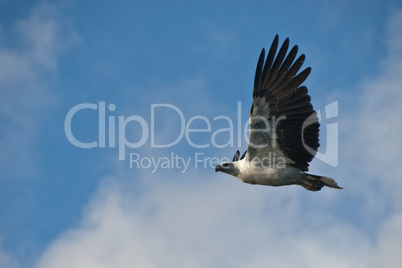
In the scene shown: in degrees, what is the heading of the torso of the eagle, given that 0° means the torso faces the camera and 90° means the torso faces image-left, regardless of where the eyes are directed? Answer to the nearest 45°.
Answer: approximately 90°
